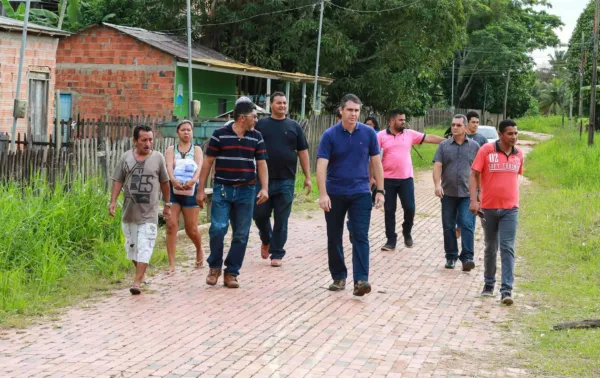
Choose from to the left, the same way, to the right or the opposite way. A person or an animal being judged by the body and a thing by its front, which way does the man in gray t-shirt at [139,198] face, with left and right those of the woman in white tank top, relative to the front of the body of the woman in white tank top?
the same way

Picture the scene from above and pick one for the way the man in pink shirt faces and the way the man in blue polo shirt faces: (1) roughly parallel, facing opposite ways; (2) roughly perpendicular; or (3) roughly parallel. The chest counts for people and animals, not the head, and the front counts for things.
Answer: roughly parallel

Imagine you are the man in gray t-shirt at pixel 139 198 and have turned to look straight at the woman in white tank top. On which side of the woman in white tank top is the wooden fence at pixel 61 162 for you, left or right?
left

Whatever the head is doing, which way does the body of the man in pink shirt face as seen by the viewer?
toward the camera

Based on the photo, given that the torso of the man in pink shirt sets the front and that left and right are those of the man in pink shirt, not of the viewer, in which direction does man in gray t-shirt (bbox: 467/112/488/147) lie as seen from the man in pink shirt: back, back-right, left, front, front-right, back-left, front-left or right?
left

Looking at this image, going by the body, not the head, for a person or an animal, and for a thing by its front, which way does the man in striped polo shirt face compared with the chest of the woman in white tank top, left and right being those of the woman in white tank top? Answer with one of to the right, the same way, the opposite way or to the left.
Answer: the same way

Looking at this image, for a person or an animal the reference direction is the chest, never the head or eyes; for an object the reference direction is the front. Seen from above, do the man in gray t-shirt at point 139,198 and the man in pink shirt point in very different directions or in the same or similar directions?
same or similar directions

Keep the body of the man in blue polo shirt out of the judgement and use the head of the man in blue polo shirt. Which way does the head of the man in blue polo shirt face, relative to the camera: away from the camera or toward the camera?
toward the camera

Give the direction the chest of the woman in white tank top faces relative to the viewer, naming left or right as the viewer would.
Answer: facing the viewer

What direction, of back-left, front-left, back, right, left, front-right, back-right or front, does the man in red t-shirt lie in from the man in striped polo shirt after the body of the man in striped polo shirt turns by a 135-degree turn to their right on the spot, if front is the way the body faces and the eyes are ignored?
back-right

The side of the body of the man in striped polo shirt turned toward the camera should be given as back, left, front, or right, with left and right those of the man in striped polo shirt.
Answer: front

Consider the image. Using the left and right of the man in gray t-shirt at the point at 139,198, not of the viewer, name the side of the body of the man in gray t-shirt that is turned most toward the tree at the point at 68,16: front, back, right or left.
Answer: back

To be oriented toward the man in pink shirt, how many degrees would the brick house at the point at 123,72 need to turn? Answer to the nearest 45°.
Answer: approximately 45° to its right

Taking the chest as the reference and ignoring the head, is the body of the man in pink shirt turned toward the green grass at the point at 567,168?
no

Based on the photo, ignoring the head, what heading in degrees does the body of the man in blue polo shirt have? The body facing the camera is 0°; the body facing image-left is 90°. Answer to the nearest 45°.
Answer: approximately 0°

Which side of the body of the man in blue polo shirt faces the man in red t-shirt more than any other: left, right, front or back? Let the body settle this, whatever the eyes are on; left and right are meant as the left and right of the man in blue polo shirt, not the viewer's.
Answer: left

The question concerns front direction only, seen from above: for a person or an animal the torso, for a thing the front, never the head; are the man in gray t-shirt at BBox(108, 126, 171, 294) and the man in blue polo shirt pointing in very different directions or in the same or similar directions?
same or similar directions

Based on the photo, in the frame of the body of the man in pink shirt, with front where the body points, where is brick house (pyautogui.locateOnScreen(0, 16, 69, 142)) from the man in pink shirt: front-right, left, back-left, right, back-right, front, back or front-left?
back-right
